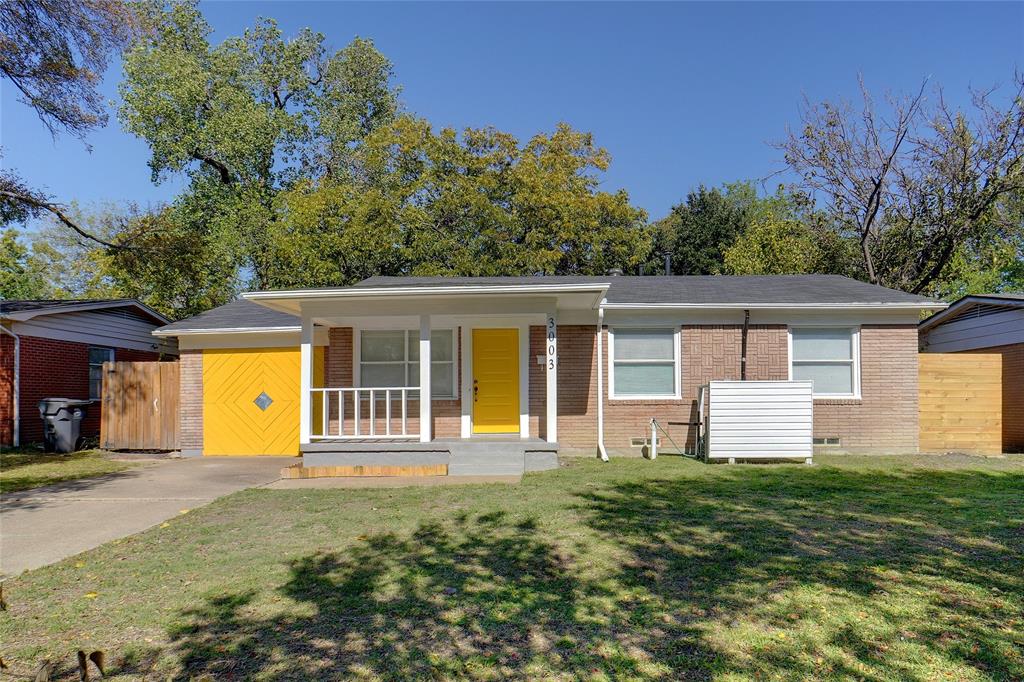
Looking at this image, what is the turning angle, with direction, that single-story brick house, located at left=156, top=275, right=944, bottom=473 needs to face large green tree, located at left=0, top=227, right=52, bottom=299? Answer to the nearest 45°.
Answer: approximately 135° to its right

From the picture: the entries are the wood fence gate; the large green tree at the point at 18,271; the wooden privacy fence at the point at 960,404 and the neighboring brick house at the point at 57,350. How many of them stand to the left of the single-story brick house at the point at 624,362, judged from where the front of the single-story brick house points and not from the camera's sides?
1

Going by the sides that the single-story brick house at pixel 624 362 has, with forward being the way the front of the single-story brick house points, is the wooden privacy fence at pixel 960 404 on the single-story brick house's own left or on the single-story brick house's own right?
on the single-story brick house's own left

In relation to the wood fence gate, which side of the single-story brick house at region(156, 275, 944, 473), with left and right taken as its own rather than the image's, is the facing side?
right

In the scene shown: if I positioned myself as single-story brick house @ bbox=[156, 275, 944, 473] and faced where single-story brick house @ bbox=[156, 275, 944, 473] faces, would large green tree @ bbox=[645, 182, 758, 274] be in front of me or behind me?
behind

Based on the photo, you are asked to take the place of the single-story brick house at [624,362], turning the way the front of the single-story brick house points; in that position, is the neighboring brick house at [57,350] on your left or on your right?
on your right

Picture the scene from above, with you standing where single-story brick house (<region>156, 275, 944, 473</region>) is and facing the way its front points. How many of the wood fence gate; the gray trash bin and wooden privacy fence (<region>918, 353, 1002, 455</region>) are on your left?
1

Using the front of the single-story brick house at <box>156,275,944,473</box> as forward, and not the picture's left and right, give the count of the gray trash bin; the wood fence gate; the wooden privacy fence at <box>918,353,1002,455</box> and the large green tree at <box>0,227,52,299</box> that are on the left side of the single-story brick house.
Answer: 1

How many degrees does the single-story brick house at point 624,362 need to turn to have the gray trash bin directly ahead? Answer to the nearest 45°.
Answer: approximately 90° to its right

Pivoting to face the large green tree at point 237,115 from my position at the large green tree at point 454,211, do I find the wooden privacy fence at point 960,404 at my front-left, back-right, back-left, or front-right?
back-left

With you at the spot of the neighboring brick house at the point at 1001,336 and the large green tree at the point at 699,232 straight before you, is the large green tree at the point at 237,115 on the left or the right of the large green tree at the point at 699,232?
left

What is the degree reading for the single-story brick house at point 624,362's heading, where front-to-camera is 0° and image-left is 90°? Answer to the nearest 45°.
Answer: approximately 0°
